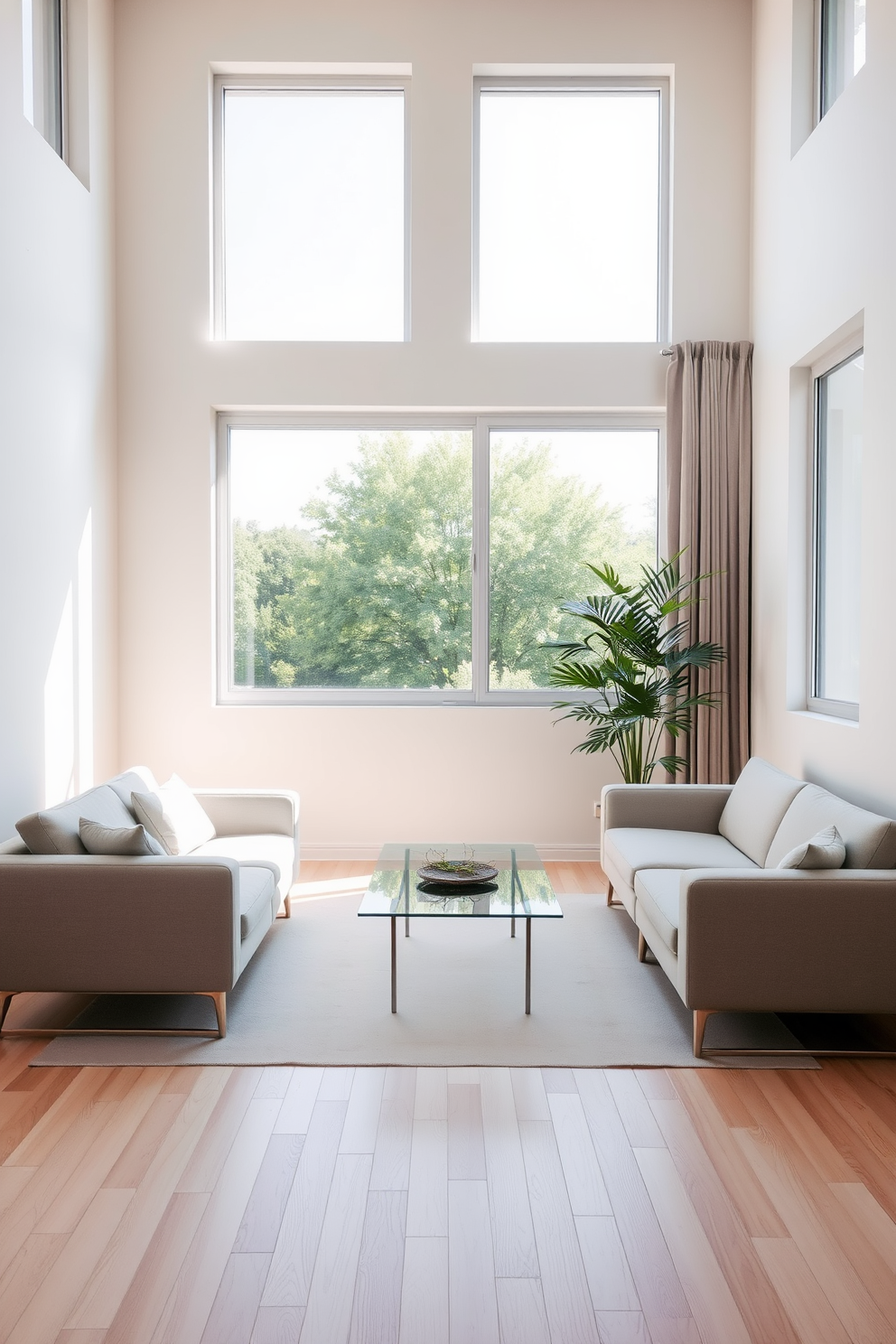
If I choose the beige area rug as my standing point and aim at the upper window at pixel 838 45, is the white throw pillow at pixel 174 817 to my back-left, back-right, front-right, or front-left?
back-left

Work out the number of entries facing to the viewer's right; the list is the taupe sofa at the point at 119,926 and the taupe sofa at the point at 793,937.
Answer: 1

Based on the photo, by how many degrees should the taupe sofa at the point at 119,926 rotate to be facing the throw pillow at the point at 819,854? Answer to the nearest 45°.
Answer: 0° — it already faces it

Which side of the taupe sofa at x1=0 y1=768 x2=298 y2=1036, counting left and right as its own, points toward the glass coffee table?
front

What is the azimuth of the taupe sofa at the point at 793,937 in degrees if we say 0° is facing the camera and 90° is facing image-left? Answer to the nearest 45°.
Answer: approximately 90°

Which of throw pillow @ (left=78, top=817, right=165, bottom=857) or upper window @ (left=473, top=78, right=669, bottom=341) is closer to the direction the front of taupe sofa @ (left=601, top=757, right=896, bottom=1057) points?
the throw pillow

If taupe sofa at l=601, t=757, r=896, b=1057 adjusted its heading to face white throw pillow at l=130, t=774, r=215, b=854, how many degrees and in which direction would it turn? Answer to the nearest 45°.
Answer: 0° — it already faces it

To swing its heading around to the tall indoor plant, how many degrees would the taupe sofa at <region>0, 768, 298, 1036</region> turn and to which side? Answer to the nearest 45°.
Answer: approximately 45° to its left

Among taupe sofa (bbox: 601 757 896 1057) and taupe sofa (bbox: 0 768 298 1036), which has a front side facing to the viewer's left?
taupe sofa (bbox: 601 757 896 1057)

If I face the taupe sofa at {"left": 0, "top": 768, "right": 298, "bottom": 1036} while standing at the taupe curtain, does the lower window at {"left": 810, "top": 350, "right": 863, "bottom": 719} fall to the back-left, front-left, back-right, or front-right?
front-left

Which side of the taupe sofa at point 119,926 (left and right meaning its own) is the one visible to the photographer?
right

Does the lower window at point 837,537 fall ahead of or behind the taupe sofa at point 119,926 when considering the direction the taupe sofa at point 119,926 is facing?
ahead

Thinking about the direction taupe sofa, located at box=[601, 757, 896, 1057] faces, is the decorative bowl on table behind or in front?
in front

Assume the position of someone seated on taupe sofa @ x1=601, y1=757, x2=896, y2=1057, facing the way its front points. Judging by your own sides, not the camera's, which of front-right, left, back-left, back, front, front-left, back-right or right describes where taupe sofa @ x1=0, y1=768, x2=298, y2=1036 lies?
front
